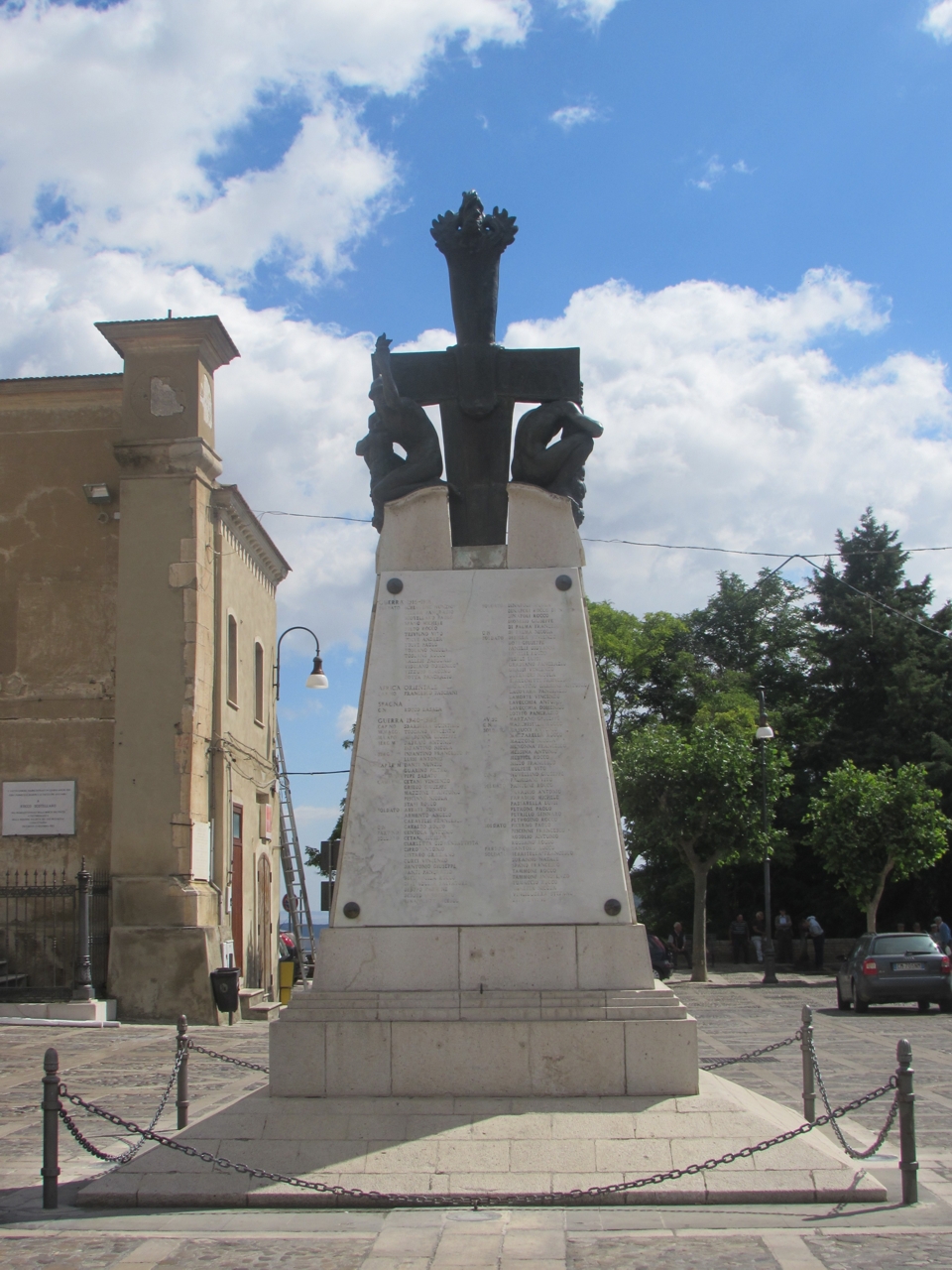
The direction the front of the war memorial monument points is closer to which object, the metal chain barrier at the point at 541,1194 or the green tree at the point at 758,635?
the metal chain barrier

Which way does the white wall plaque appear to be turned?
toward the camera

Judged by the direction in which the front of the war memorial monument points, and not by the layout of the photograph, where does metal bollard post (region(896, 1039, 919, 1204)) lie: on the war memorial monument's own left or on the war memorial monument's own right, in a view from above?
on the war memorial monument's own left

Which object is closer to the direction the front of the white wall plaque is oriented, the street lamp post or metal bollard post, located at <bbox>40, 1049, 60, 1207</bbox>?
the metal bollard post

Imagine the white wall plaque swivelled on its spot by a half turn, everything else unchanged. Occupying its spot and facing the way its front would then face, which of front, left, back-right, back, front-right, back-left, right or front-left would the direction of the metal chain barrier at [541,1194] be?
back

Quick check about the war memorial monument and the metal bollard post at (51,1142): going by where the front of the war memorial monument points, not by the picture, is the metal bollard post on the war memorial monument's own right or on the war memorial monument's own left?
on the war memorial monument's own right

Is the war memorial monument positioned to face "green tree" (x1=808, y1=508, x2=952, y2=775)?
no

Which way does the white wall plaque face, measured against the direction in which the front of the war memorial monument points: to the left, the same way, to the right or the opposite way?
the same way

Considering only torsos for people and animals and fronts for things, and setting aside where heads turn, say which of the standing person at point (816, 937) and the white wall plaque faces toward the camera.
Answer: the white wall plaque

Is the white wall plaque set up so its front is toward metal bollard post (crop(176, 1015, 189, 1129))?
yes

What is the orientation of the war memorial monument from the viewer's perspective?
toward the camera
